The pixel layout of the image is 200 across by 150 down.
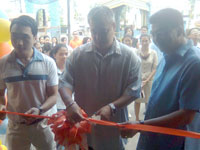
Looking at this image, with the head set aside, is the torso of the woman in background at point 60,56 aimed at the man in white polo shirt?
no

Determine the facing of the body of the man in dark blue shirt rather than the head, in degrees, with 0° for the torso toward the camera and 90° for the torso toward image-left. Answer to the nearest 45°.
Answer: approximately 45°

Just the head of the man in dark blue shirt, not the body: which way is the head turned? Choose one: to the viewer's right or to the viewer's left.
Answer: to the viewer's left

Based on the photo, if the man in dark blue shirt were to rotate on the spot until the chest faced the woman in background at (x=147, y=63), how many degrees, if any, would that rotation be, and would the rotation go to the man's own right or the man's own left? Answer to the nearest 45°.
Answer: approximately 135° to the man's own right

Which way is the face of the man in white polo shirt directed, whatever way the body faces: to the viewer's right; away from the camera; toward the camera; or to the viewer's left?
toward the camera

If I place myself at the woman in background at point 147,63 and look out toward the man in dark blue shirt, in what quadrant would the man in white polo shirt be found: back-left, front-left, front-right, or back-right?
front-right

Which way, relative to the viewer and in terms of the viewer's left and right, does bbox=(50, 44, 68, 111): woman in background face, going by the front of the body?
facing the viewer and to the right of the viewer

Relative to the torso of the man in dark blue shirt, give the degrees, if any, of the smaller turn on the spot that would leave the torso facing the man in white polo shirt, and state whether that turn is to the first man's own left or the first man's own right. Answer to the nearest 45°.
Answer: approximately 45° to the first man's own right

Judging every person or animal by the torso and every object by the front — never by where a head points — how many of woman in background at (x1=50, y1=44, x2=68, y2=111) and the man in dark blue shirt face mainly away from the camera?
0

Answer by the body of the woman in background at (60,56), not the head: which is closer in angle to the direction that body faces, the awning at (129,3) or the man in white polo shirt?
the man in white polo shirt

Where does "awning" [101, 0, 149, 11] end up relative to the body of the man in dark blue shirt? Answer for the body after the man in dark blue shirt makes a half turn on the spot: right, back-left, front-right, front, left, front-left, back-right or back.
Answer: front-left

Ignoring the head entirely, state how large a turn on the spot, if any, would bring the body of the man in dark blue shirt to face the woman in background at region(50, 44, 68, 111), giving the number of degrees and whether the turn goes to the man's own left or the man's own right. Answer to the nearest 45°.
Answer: approximately 90° to the man's own right

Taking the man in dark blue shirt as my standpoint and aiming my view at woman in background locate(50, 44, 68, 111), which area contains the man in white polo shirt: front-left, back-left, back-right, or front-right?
front-left
